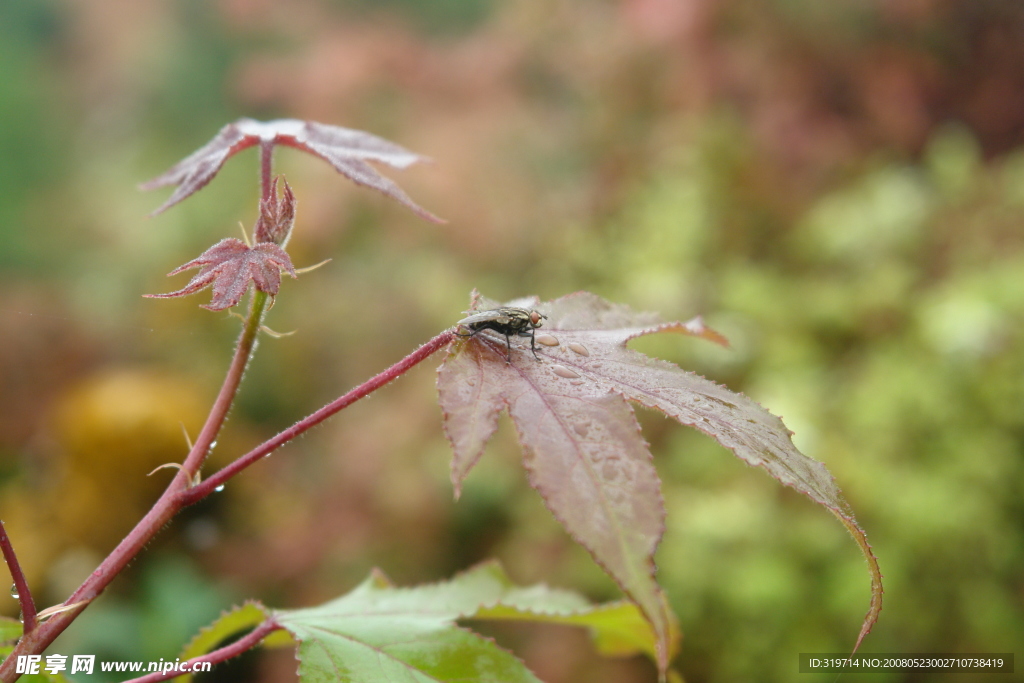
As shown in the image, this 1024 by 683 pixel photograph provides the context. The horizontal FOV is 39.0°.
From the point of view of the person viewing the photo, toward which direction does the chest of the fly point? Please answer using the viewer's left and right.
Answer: facing to the right of the viewer
